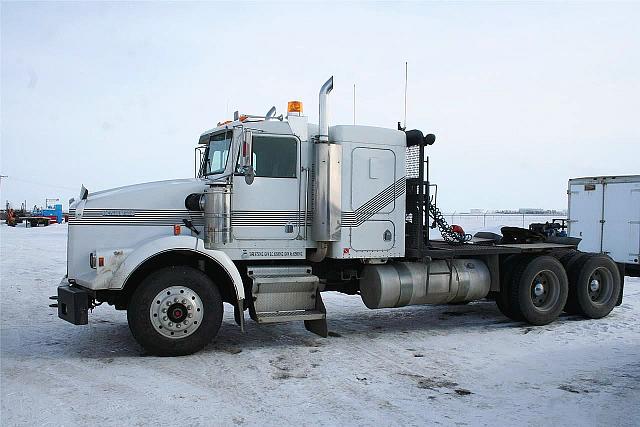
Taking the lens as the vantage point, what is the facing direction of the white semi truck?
facing to the left of the viewer

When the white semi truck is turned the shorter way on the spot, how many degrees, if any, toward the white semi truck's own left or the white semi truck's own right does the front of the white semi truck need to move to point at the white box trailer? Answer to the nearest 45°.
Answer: approximately 135° to the white semi truck's own right
